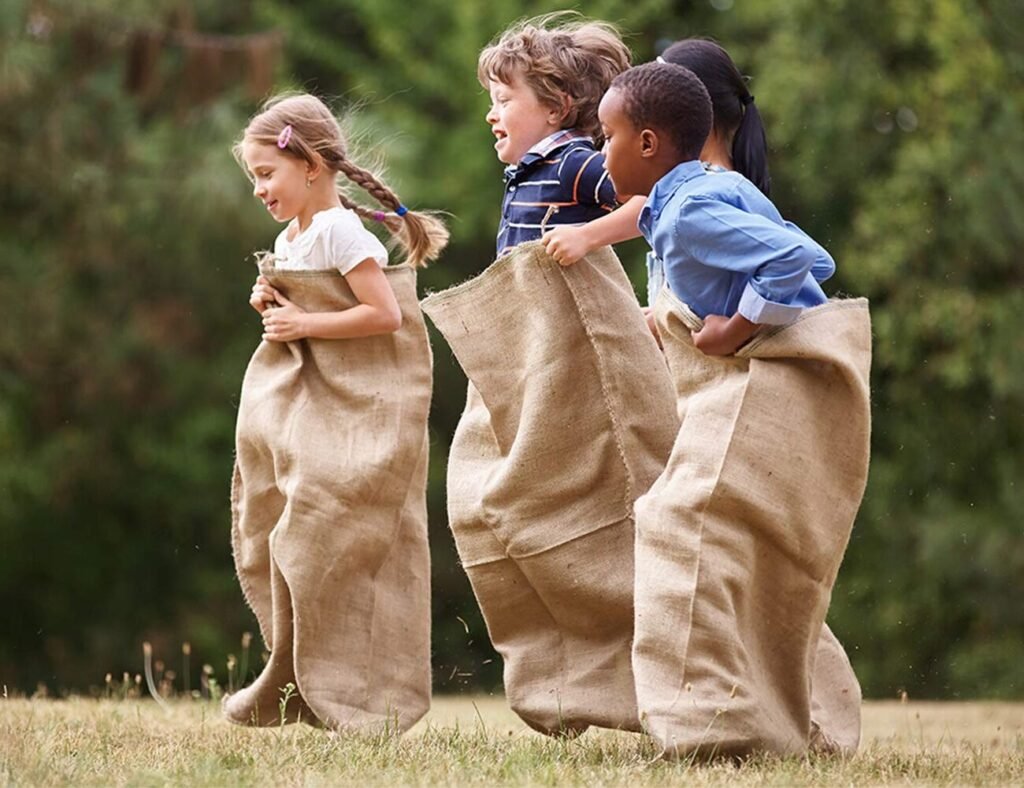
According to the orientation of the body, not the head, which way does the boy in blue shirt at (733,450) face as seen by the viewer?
to the viewer's left

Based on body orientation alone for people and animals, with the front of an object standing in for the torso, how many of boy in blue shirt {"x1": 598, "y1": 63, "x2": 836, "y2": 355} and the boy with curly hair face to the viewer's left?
2

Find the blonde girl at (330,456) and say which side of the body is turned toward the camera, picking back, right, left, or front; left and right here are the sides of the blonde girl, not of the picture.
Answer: left

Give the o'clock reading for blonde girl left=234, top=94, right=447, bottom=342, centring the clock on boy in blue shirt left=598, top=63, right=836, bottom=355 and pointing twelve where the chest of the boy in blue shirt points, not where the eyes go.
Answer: The blonde girl is roughly at 1 o'clock from the boy in blue shirt.

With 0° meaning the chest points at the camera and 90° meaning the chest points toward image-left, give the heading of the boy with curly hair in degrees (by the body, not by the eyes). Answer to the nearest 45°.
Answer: approximately 90°

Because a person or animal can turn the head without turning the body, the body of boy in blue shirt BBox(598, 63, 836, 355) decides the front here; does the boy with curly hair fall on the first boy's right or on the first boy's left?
on the first boy's right

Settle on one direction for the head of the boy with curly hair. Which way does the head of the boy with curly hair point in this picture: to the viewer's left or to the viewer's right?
to the viewer's left
